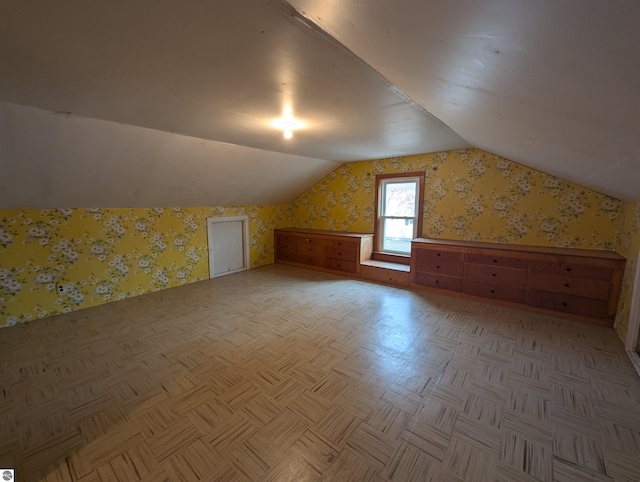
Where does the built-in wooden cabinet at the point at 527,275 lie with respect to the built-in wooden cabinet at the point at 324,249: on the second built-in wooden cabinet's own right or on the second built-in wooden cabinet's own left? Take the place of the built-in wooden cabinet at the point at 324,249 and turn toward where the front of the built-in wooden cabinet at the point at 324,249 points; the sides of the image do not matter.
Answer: on the second built-in wooden cabinet's own left

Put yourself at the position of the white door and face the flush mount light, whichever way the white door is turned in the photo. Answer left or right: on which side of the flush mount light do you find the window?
left

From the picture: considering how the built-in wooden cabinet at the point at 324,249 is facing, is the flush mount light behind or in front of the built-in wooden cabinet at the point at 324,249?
in front

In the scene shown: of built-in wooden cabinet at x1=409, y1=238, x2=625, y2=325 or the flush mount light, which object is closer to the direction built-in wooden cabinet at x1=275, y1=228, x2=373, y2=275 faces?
the flush mount light

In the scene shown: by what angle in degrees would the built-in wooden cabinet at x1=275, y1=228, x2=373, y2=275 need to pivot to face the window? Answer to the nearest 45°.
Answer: approximately 135° to its left

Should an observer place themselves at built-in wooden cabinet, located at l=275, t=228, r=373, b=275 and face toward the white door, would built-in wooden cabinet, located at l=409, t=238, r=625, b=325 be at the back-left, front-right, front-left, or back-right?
back-left

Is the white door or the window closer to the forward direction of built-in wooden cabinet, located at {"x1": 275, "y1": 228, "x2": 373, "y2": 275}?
the white door

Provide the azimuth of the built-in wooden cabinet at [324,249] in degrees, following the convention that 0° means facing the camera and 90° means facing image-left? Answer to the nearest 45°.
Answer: approximately 45°

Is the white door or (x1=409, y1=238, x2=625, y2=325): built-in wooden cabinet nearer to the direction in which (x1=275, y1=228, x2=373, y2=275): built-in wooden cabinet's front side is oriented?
the white door

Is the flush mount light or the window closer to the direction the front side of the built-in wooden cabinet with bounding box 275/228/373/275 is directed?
the flush mount light

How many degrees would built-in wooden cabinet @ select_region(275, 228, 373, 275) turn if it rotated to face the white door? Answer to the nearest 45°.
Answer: approximately 45° to its right

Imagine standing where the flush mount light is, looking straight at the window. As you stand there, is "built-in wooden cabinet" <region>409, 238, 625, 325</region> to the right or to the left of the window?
right
